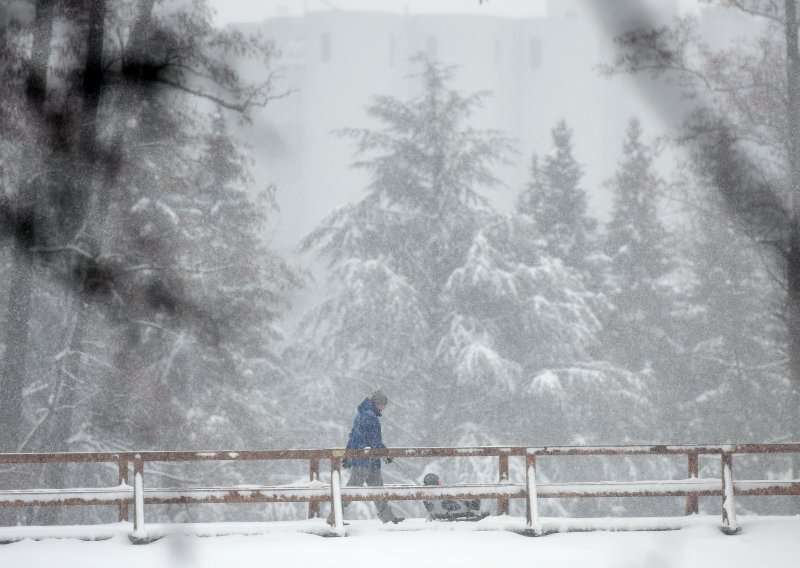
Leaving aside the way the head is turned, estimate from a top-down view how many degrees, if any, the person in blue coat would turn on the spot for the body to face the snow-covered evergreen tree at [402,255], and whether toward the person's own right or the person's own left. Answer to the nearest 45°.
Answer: approximately 90° to the person's own left

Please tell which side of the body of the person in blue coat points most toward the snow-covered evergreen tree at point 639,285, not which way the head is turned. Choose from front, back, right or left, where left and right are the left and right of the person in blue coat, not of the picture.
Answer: left

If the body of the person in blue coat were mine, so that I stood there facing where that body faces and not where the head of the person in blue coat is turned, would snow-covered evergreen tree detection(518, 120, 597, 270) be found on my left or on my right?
on my left

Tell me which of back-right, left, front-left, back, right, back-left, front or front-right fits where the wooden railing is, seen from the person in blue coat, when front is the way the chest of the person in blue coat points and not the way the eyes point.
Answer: right

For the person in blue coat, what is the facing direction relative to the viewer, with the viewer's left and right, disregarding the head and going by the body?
facing to the right of the viewer

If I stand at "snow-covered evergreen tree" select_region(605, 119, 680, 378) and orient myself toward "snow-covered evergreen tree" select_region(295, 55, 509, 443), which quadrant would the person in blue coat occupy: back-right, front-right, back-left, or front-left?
front-left

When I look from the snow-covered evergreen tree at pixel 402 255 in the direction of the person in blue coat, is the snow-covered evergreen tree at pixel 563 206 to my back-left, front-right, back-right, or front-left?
back-left
